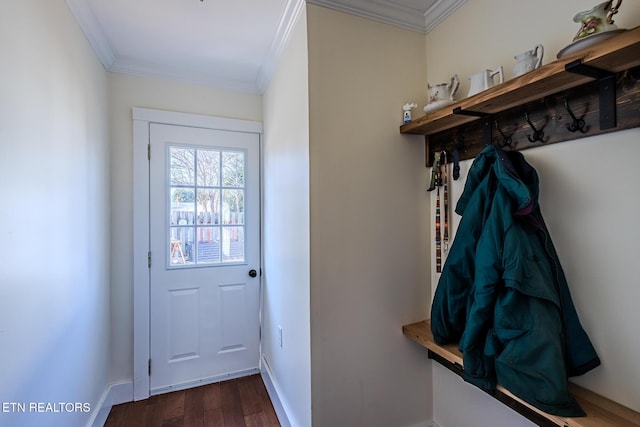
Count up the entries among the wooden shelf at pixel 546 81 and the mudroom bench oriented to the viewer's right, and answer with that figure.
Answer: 0

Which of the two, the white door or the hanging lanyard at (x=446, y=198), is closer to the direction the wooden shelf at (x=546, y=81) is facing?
the white door

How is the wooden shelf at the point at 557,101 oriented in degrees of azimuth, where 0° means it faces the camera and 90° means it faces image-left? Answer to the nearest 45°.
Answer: approximately 45°

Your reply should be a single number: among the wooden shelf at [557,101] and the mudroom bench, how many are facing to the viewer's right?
0
